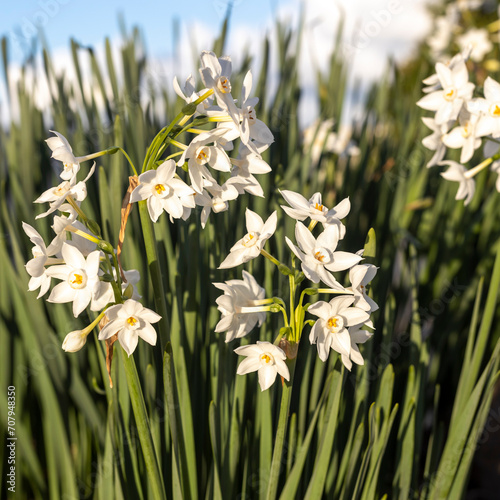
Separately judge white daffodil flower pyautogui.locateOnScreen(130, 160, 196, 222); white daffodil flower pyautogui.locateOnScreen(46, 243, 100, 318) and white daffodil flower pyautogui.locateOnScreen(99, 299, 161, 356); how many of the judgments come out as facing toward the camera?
3

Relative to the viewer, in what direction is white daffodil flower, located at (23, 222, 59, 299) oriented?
to the viewer's left

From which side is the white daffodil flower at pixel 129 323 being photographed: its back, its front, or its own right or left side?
front

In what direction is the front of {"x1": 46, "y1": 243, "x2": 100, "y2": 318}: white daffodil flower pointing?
toward the camera

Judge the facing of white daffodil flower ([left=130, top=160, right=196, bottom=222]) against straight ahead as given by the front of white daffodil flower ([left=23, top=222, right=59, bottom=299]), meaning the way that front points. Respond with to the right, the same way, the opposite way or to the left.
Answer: to the left

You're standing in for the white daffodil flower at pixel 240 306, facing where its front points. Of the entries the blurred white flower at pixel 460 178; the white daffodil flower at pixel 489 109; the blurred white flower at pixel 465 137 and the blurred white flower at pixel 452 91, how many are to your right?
4
